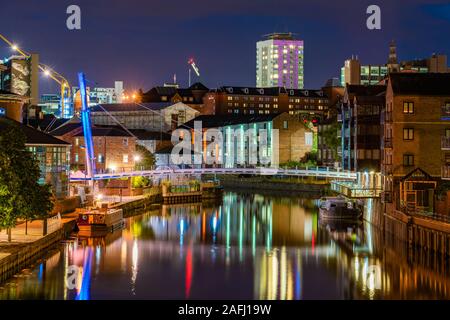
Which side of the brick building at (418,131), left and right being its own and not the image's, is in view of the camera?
front

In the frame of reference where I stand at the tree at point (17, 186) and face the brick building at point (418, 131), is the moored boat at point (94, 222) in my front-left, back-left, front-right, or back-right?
front-left

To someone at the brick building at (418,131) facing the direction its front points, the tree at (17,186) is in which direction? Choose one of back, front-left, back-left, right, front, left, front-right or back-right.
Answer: front-right

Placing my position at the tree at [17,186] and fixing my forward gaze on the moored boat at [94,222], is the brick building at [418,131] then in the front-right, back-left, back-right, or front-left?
front-right

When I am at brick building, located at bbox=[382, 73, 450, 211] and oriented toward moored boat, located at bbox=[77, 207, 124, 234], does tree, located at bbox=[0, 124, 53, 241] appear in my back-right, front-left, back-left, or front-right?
front-left

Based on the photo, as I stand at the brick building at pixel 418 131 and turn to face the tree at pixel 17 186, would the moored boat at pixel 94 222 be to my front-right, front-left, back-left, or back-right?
front-right
